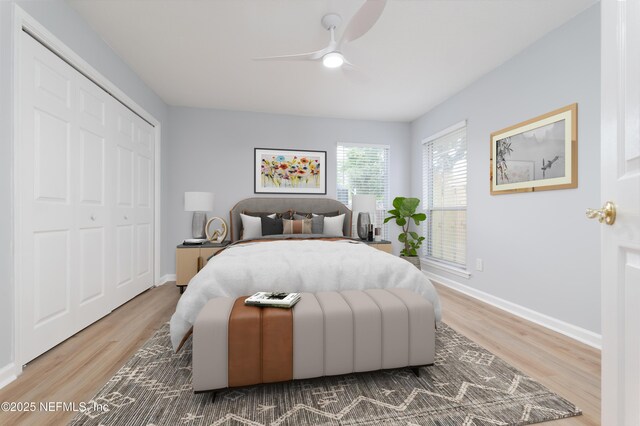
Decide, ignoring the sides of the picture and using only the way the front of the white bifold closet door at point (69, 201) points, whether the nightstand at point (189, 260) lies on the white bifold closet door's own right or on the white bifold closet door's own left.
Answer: on the white bifold closet door's own left

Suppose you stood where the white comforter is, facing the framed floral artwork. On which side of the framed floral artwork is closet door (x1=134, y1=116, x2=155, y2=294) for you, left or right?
left

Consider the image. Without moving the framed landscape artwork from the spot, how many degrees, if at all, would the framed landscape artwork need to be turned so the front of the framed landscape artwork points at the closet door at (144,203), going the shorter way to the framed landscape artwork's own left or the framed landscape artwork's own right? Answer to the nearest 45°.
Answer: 0° — it already faces it

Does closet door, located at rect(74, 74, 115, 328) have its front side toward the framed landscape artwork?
yes

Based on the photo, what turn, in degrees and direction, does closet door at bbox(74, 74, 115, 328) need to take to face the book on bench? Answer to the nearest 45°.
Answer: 0° — it already faces it

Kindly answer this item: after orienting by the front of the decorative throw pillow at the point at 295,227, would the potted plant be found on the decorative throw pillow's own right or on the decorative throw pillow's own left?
on the decorative throw pillow's own left

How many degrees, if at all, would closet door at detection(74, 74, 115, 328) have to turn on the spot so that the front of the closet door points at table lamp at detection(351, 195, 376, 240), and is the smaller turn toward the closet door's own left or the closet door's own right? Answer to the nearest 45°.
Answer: approximately 45° to the closet door's own left

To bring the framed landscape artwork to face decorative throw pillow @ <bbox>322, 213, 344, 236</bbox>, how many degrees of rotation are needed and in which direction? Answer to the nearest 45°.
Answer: approximately 45° to its right

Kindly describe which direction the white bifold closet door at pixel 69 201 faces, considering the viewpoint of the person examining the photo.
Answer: facing the viewer and to the right of the viewer

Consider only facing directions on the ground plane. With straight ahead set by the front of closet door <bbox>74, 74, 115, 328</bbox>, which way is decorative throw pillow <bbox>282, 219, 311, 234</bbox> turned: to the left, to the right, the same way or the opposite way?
to the right

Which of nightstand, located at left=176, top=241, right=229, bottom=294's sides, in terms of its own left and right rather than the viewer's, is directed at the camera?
front

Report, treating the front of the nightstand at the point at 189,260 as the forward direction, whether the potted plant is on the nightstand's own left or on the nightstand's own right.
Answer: on the nightstand's own left

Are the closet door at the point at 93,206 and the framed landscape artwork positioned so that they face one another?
yes

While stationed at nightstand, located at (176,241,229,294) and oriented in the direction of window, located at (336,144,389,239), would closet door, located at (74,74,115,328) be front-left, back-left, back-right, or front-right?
back-right

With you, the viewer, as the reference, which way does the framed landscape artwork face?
facing the viewer and to the left of the viewer

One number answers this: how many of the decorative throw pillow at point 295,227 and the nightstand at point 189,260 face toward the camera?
2

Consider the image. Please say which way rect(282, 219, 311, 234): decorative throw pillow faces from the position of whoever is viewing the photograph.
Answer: facing the viewer
